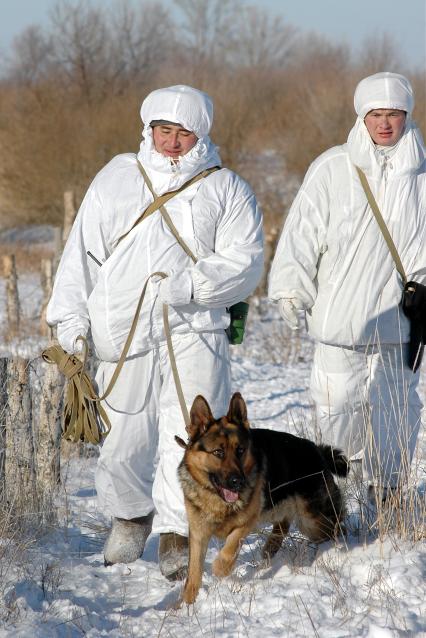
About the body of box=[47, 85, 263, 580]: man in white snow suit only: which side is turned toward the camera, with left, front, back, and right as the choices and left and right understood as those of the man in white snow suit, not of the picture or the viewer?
front

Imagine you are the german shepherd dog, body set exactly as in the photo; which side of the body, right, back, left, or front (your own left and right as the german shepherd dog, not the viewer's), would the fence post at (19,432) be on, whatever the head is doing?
right

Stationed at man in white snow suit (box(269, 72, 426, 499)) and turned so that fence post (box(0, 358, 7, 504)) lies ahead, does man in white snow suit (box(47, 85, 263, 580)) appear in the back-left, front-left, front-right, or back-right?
front-left

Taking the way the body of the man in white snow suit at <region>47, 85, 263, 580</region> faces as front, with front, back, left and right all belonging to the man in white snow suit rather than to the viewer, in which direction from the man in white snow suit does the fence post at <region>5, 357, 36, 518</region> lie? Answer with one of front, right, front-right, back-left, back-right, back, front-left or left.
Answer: back-right

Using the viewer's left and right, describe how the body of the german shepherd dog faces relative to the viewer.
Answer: facing the viewer and to the left of the viewer

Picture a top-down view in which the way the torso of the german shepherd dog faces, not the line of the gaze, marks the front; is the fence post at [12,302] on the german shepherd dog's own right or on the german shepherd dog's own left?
on the german shepherd dog's own right

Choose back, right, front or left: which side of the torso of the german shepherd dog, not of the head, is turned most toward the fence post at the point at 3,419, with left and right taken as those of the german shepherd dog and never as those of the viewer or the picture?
right

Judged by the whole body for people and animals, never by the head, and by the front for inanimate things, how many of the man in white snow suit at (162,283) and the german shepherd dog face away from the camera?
0

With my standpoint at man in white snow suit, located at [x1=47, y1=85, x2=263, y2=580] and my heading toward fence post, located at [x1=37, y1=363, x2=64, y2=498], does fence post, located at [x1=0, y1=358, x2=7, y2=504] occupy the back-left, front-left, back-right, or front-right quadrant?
front-left

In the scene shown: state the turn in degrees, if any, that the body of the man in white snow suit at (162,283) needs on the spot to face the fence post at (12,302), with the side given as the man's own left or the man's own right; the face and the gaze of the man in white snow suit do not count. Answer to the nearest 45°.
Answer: approximately 180°
